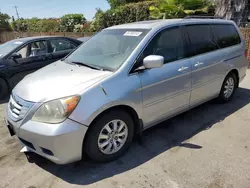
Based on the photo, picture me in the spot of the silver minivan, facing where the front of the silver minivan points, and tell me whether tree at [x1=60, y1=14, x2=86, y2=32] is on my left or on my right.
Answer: on my right

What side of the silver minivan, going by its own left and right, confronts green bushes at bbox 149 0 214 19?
back

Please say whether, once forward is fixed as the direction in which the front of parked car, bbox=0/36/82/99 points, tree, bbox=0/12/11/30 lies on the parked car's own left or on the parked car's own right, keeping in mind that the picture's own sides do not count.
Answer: on the parked car's own right

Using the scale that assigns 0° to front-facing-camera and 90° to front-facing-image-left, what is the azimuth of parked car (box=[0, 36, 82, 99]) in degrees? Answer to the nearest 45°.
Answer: approximately 45°

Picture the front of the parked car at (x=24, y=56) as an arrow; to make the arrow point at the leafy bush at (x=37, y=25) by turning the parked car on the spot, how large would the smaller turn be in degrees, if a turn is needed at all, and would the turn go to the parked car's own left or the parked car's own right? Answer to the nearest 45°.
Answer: approximately 135° to the parked car's own right

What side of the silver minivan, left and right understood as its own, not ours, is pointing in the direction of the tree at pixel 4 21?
right

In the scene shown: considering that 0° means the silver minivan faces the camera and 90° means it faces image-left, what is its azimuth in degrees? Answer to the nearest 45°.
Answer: approximately 45°

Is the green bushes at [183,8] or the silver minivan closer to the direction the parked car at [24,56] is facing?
the silver minivan

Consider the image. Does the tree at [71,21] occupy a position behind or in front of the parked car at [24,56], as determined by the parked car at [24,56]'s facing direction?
behind

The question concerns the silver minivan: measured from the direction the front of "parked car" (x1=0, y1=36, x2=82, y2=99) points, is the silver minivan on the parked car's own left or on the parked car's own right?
on the parked car's own left
